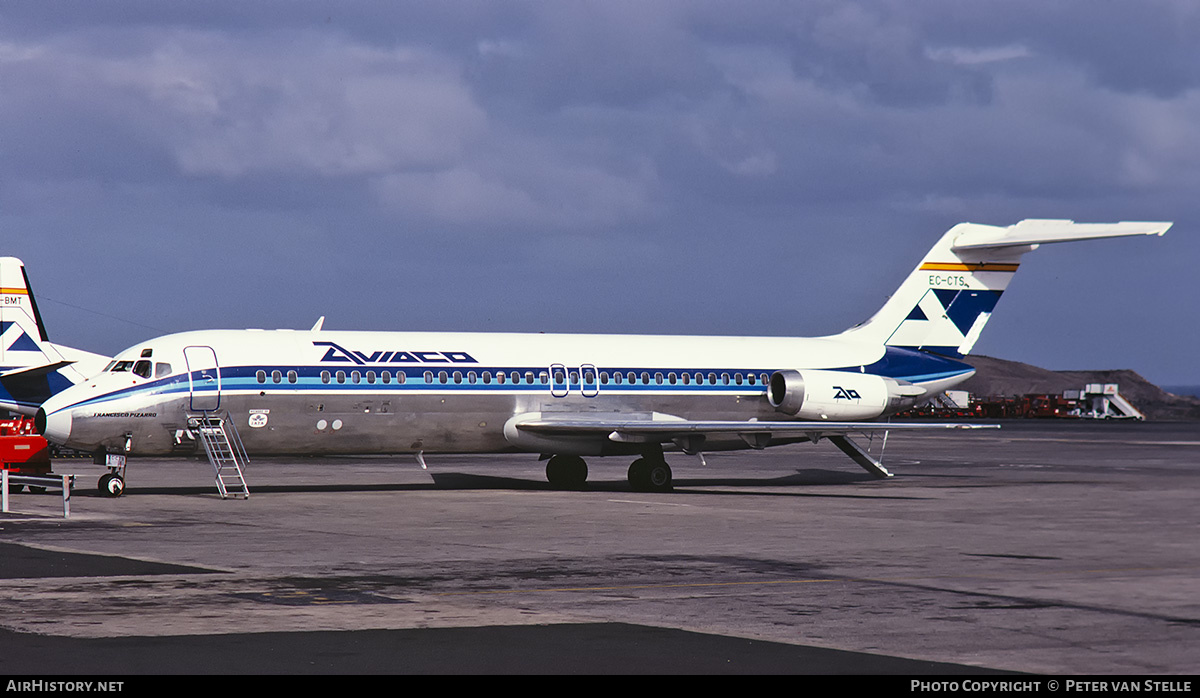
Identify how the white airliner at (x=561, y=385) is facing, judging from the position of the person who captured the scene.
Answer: facing the viewer and to the left of the viewer

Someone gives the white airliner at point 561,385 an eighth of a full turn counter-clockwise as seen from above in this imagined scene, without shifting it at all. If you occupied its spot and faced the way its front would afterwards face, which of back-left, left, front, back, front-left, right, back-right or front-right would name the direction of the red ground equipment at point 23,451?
right
